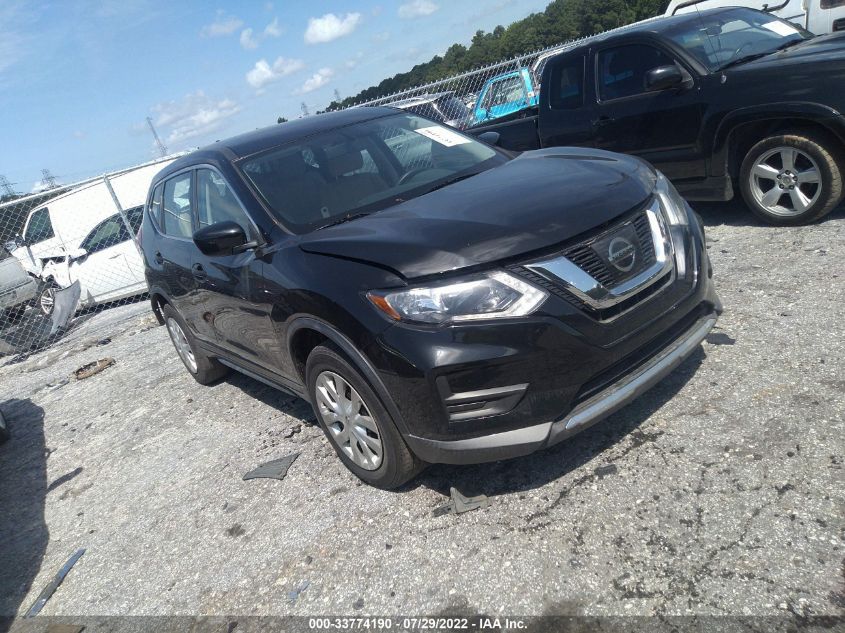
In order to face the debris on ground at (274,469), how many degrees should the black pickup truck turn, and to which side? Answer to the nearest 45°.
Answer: approximately 90° to its right

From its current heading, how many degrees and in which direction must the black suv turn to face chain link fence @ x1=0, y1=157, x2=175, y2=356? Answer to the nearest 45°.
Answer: approximately 180°

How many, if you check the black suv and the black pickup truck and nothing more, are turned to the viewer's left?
0

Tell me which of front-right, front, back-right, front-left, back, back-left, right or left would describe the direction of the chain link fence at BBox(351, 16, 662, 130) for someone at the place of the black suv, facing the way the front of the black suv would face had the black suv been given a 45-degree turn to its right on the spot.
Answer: back

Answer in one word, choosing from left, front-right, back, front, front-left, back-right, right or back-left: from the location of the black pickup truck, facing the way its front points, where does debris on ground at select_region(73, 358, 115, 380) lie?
back-right

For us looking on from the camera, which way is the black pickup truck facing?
facing the viewer and to the right of the viewer

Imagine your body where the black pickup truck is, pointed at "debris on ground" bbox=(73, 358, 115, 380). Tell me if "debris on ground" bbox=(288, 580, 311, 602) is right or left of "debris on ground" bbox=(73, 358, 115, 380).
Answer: left

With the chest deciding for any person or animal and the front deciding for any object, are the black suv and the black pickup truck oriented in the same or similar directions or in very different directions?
same or similar directions

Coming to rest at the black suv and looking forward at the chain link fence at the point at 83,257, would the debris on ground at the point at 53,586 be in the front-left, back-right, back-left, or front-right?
front-left

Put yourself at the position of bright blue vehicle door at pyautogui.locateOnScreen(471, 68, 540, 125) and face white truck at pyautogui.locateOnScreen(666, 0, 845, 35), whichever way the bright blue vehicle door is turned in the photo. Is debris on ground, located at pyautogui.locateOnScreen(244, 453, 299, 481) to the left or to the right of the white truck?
right

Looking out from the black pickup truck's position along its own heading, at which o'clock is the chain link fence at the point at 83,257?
The chain link fence is roughly at 5 o'clock from the black pickup truck.
